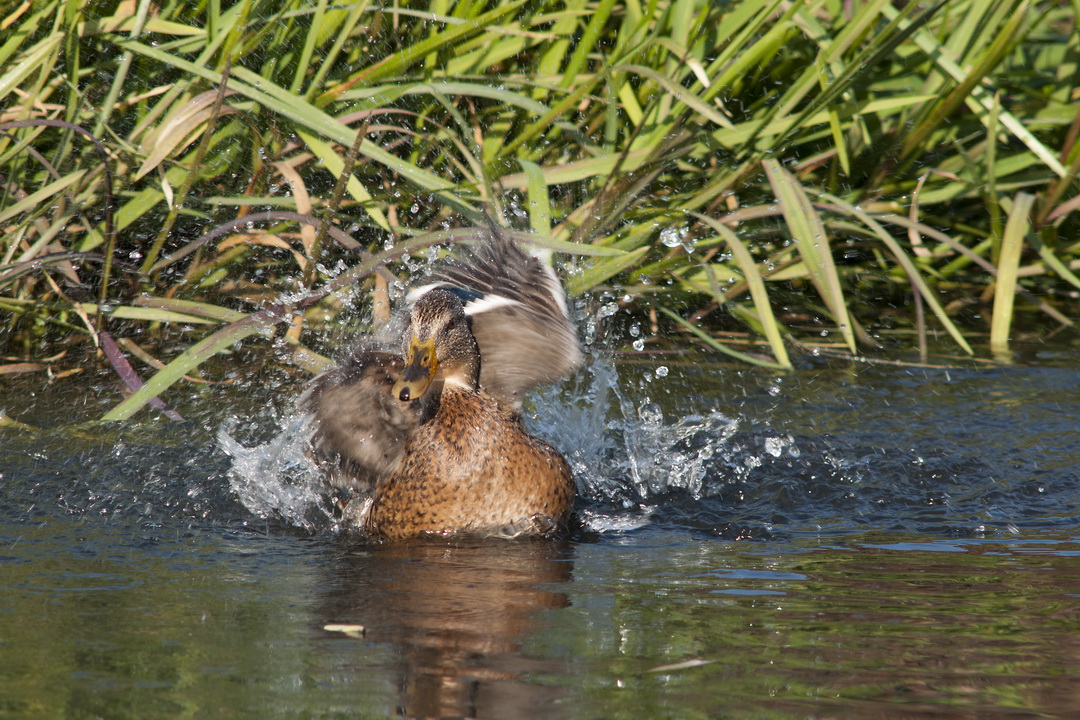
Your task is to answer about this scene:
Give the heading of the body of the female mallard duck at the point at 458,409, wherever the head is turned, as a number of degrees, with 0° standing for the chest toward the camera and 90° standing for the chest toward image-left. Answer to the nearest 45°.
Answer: approximately 0°
